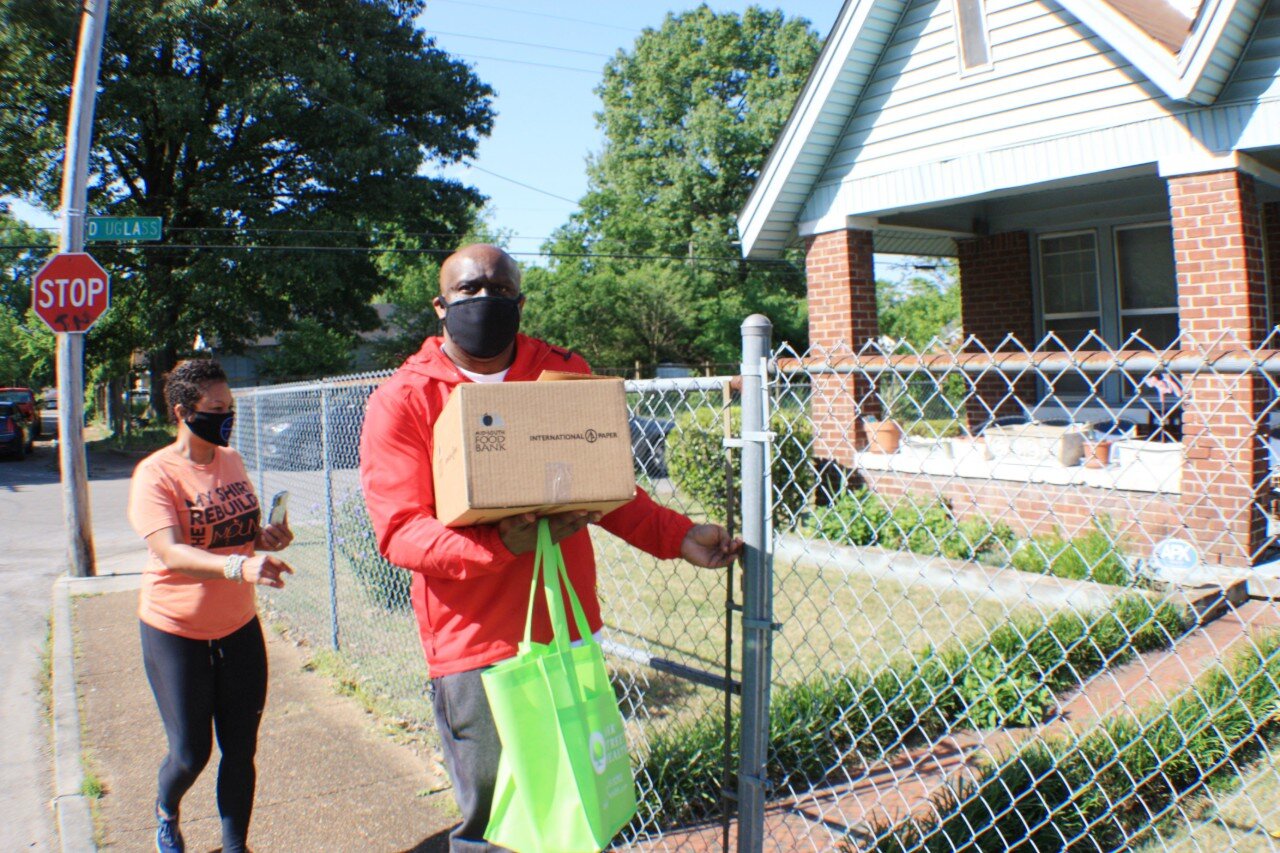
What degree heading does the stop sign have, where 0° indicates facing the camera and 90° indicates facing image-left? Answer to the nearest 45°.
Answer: approximately 0°

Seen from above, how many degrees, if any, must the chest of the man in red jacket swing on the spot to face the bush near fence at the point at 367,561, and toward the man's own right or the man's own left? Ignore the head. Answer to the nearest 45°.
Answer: approximately 180°

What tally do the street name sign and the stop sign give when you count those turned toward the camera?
2

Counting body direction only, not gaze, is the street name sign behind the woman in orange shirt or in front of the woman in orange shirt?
behind

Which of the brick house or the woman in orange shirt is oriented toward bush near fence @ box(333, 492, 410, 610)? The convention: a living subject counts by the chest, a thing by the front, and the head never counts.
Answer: the brick house

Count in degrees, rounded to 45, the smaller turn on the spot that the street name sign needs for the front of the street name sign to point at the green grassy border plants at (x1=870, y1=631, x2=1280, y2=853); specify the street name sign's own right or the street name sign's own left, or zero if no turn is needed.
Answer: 0° — it already faces it

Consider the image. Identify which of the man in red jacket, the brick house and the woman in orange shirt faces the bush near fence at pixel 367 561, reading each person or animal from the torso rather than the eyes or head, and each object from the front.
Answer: the brick house

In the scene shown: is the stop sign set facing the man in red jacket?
yes

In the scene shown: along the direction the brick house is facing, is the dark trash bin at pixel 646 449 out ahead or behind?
ahead

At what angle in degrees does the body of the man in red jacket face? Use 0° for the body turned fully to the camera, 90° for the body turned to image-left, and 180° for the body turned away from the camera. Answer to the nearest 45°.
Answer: approximately 0°

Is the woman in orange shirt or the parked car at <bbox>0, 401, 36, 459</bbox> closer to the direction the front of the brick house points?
the woman in orange shirt

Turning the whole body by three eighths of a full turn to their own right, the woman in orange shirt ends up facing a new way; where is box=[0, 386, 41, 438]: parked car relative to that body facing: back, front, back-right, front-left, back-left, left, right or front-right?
right

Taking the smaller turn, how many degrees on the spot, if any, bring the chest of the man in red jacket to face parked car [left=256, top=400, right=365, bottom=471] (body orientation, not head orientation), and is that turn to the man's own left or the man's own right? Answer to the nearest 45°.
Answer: approximately 180°
